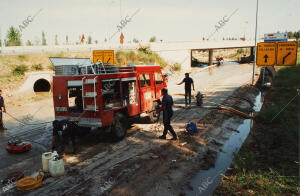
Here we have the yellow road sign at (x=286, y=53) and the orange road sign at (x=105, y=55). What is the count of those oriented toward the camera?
2

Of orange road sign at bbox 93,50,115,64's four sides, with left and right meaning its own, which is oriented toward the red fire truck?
front

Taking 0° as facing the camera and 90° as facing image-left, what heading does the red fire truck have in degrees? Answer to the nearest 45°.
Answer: approximately 225°

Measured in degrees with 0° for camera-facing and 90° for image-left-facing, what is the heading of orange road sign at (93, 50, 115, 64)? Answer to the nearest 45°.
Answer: approximately 0°

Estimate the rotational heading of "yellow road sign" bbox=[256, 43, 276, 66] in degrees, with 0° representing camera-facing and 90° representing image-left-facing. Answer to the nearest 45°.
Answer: approximately 0°

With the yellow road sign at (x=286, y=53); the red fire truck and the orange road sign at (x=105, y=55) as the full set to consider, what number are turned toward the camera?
2

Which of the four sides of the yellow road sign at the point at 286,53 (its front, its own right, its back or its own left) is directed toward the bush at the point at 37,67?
right

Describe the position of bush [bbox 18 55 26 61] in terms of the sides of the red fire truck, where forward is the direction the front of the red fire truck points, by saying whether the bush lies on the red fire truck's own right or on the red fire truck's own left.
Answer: on the red fire truck's own left

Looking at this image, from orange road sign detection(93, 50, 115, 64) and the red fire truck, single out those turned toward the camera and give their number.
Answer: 1
